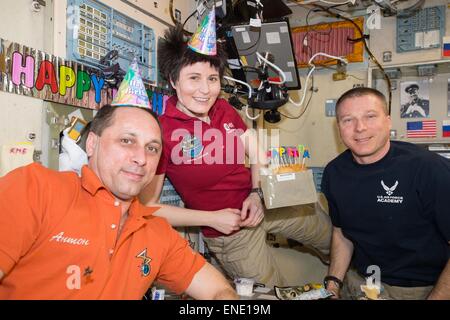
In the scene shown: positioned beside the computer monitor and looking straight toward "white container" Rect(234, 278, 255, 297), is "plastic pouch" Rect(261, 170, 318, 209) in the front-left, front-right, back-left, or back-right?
front-left

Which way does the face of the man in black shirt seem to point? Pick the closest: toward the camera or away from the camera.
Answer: toward the camera

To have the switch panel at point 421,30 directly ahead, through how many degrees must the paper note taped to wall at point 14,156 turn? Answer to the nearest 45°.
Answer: approximately 45° to its left

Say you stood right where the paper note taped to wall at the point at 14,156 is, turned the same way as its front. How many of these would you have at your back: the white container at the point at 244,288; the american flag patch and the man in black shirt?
0

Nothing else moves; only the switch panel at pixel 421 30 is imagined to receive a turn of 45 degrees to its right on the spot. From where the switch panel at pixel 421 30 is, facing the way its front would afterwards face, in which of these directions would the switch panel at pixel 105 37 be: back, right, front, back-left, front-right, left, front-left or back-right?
front

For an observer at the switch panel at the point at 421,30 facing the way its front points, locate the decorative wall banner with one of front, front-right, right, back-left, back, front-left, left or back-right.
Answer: front-right

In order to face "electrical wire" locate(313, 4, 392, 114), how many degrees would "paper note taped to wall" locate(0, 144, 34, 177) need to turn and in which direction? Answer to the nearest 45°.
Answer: approximately 45° to its left

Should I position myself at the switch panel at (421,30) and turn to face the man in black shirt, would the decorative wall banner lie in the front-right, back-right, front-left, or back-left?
front-right

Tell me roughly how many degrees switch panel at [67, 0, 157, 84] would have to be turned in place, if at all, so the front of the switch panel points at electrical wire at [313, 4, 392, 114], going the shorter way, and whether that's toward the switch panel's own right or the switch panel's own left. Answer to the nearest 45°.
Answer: approximately 45° to the switch panel's own left

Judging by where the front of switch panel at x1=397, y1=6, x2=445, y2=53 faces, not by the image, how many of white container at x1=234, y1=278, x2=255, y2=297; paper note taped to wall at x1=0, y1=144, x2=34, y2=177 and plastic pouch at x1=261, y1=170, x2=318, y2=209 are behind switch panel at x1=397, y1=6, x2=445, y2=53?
0

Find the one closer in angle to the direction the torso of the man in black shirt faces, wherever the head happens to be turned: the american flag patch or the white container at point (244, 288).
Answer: the white container

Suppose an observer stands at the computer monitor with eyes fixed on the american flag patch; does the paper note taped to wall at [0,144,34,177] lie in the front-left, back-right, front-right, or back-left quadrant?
back-right

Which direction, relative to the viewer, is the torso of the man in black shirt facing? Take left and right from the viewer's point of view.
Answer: facing the viewer and to the left of the viewer

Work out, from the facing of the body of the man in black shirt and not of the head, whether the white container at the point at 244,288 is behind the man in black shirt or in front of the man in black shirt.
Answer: in front

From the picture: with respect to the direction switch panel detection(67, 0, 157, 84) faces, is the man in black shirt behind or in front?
in front
